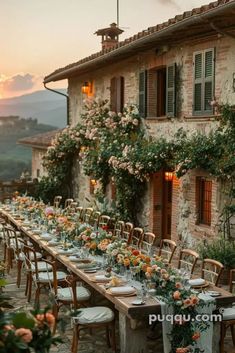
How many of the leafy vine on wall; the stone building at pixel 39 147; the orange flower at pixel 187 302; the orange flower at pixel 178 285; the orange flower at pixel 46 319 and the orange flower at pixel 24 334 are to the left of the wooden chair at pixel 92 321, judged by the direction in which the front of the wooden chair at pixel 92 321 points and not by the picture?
2

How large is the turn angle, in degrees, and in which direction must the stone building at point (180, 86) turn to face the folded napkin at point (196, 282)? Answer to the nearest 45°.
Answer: approximately 45° to its left

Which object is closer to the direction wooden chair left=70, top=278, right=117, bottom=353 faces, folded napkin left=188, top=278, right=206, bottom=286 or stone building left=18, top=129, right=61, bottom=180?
the folded napkin

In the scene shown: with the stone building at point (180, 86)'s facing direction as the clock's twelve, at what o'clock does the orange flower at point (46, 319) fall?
The orange flower is roughly at 11 o'clock from the stone building.

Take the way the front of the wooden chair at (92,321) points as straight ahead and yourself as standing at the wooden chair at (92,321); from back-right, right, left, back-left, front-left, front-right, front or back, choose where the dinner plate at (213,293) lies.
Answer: front

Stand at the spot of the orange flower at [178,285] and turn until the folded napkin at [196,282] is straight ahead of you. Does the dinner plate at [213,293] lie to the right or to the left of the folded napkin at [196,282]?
right

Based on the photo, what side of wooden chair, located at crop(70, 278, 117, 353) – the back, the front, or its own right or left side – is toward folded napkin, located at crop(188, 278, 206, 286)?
front

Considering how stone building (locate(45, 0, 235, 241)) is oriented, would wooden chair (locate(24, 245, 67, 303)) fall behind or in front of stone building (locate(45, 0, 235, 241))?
in front

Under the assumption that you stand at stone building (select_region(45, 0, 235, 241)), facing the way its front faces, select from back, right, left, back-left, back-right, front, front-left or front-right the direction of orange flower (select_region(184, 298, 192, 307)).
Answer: front-left

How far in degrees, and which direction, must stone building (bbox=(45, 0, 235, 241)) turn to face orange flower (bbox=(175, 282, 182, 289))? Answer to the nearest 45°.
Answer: approximately 45° to its left

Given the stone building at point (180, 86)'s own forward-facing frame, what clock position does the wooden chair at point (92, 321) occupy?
The wooden chair is roughly at 11 o'clock from the stone building.

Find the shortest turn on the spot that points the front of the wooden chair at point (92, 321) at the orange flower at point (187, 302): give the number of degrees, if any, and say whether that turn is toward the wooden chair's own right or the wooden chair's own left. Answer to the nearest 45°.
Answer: approximately 45° to the wooden chair's own right

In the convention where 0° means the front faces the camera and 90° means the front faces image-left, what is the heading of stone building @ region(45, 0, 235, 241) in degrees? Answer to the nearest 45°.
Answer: approximately 45°

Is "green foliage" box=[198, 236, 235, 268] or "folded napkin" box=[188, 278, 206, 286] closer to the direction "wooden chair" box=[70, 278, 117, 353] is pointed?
the folded napkin

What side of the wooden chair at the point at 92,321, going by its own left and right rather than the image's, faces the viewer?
right
